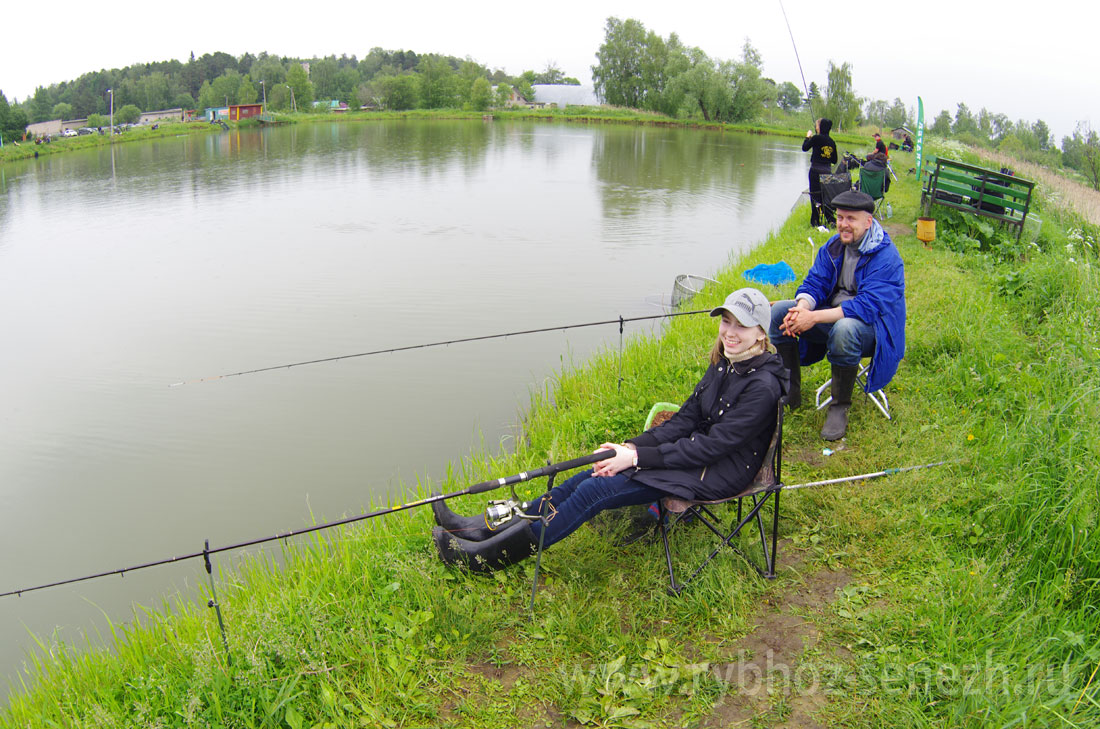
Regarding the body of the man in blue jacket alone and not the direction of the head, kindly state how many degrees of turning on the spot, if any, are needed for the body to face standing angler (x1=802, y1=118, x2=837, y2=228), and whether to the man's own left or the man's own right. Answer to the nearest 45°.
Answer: approximately 135° to the man's own right

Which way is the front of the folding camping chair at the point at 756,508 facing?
to the viewer's left

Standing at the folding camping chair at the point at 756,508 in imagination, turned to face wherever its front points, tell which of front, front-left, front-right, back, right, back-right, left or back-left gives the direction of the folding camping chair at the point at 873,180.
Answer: right

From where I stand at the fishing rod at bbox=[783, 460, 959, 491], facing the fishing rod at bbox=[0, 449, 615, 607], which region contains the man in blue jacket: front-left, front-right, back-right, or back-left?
back-right

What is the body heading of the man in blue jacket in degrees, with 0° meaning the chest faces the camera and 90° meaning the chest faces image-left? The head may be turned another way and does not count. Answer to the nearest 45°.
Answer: approximately 45°

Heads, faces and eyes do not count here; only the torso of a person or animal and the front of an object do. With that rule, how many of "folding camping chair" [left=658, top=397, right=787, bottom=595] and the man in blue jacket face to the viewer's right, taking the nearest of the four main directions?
0

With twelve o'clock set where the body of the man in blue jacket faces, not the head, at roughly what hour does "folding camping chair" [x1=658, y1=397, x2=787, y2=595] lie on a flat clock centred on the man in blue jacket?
The folding camping chair is roughly at 11 o'clock from the man in blue jacket.

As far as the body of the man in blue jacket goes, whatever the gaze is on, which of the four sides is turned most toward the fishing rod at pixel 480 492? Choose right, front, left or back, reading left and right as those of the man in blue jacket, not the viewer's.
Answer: front

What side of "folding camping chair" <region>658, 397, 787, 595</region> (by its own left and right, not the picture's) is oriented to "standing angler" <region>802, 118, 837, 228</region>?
right

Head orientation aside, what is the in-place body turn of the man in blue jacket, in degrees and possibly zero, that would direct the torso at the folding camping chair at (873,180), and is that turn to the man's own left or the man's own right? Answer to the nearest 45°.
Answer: approximately 135° to the man's own right

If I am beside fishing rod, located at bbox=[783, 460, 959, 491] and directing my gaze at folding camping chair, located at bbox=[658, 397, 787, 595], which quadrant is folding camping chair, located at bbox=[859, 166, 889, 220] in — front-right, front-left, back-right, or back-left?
back-right
